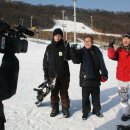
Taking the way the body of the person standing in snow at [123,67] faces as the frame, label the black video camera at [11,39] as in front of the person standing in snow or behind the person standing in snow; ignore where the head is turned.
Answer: in front

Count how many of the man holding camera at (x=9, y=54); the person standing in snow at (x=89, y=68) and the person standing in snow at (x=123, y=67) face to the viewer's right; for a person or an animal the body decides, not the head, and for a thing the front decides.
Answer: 1

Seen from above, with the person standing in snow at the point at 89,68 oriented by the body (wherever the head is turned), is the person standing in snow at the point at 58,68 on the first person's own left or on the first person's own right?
on the first person's own right

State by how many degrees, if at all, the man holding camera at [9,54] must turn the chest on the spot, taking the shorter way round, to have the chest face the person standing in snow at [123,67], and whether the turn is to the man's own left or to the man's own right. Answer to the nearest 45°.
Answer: approximately 45° to the man's own left

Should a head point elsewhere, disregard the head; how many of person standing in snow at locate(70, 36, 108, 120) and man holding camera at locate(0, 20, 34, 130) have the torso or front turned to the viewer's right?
1

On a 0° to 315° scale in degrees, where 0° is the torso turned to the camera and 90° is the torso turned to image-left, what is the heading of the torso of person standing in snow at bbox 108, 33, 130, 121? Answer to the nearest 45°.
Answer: approximately 0°

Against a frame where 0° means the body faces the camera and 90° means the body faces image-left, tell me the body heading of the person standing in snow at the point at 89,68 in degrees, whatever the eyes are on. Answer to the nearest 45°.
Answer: approximately 0°

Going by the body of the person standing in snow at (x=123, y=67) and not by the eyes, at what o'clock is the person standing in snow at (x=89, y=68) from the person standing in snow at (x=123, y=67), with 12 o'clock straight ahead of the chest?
the person standing in snow at (x=89, y=68) is roughly at 3 o'clock from the person standing in snow at (x=123, y=67).

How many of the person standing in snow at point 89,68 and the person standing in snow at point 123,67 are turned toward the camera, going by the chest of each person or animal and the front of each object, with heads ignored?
2

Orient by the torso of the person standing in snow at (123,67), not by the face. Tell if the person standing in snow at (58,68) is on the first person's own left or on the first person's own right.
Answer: on the first person's own right
